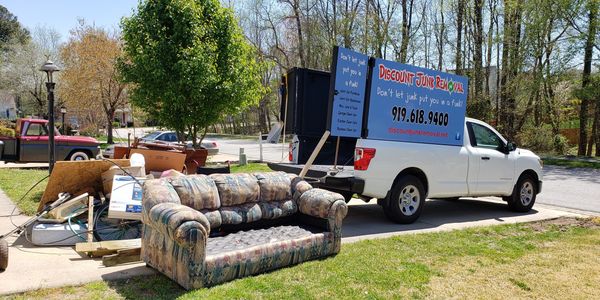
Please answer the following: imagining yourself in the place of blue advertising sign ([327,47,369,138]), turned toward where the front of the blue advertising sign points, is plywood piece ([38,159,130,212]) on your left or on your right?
on your right

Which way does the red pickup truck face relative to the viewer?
to the viewer's right

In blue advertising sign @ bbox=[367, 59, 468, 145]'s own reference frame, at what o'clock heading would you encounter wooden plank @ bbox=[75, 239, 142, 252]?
The wooden plank is roughly at 3 o'clock from the blue advertising sign.

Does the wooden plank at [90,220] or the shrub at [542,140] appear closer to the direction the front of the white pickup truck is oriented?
the shrub

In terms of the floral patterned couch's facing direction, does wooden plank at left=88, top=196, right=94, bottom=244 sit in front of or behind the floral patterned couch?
behind

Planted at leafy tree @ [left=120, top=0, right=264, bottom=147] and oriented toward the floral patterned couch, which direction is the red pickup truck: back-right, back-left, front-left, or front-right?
back-right

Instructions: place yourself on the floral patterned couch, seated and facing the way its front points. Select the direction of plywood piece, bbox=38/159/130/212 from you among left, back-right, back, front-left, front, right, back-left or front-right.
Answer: back

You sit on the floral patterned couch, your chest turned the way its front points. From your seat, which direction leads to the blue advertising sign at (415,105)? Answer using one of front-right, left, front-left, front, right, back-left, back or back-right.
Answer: left

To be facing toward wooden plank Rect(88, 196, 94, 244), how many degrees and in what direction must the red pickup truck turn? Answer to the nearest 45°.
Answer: approximately 90° to its right

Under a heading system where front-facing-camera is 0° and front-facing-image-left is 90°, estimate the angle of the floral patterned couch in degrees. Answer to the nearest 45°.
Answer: approximately 315°
